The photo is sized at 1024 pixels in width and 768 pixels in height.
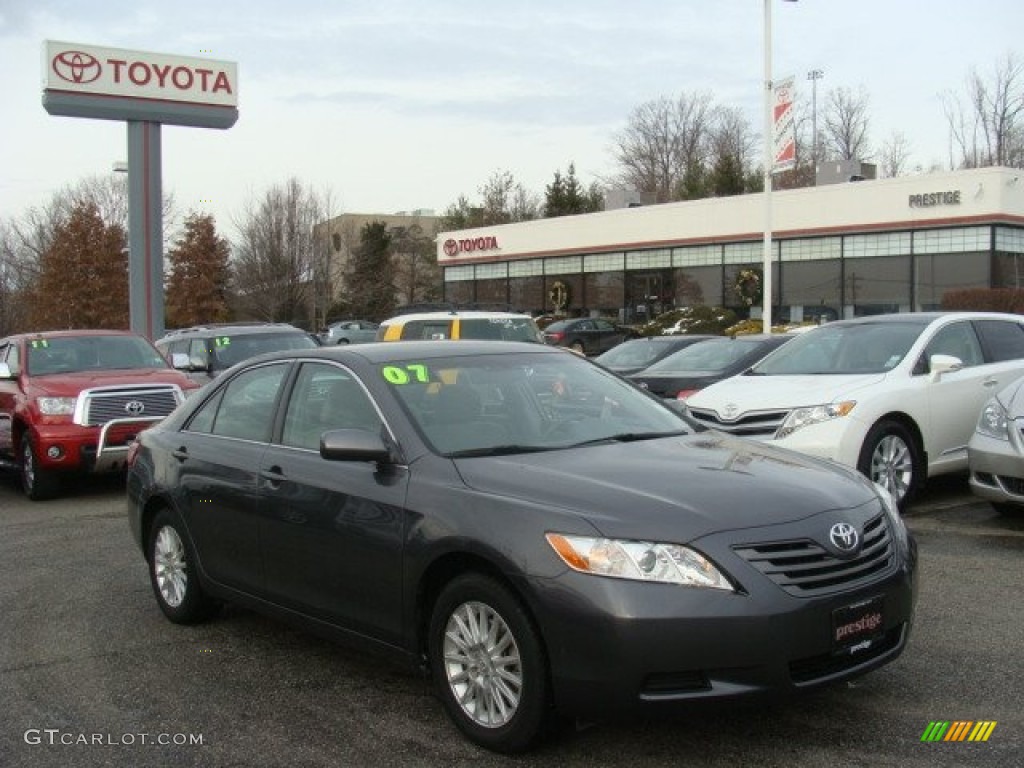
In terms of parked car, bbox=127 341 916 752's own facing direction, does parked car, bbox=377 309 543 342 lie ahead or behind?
behind

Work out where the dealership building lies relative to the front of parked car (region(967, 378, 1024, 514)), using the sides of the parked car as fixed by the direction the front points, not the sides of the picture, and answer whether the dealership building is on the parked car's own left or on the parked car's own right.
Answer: on the parked car's own right

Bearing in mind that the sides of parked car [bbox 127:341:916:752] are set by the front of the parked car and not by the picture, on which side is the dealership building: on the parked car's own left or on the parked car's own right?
on the parked car's own left

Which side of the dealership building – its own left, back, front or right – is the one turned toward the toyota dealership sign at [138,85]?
front

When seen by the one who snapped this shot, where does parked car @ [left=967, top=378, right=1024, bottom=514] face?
facing the viewer and to the left of the viewer

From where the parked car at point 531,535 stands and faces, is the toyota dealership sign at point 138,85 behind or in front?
behind

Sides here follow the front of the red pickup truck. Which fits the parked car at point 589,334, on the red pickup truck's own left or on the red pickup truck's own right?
on the red pickup truck's own left

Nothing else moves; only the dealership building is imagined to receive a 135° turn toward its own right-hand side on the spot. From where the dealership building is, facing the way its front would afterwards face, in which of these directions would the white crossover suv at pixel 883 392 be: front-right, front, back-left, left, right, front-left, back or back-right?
back

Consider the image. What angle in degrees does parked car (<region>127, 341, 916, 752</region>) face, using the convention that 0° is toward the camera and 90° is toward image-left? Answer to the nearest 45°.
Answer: approximately 315°

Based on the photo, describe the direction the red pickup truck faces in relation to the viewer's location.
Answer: facing the viewer and to the right of the viewer

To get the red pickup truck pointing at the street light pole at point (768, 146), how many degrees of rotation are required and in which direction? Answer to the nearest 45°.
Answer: approximately 90° to its left

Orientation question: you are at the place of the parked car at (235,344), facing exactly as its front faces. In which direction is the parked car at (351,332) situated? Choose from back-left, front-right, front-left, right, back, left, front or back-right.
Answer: back-left

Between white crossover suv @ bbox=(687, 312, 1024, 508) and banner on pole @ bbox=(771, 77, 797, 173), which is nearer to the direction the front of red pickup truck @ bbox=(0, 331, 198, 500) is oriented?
the white crossover suv
